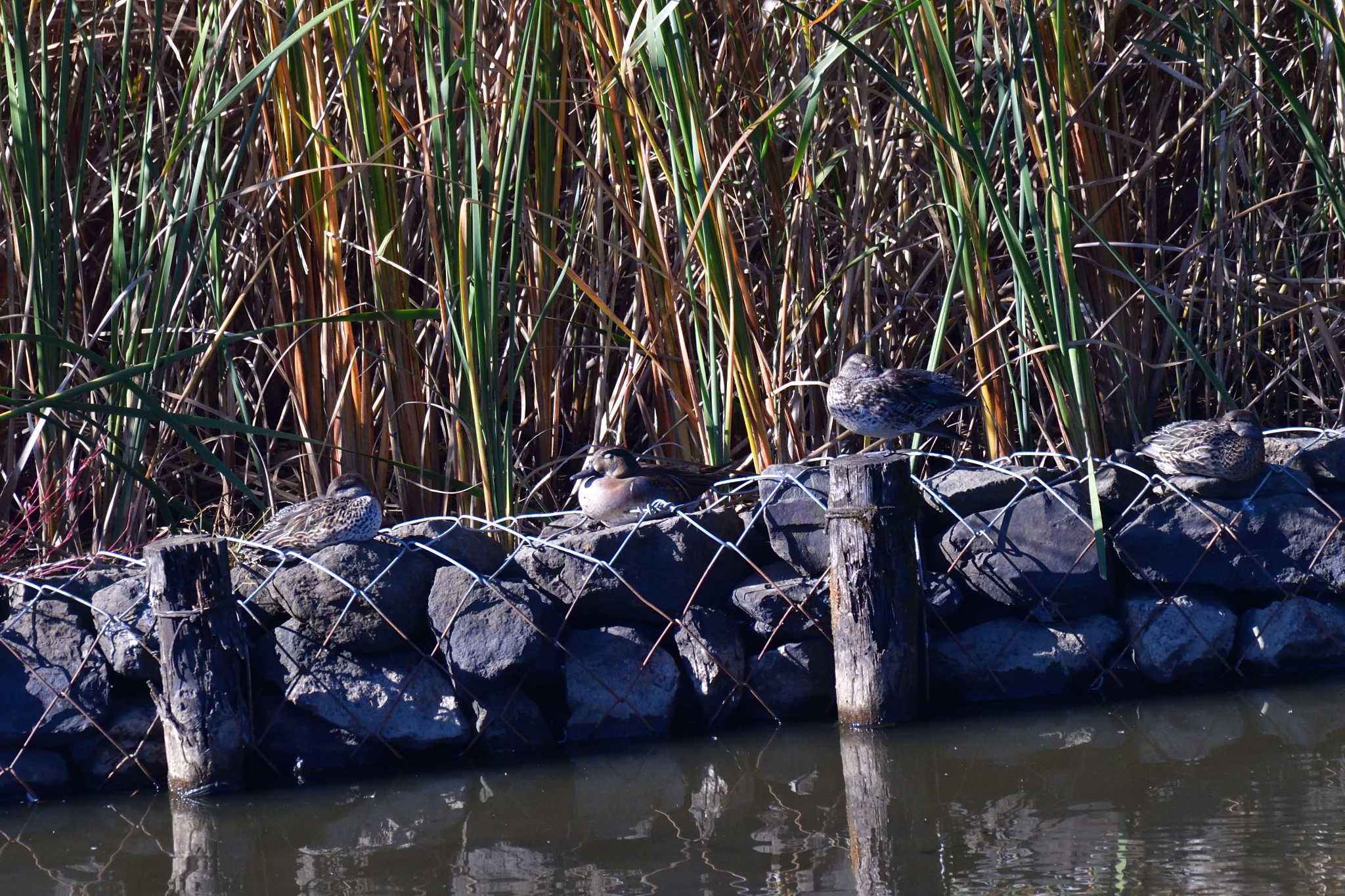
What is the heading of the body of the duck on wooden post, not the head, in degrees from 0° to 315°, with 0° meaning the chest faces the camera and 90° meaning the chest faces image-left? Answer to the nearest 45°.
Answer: approximately 90°

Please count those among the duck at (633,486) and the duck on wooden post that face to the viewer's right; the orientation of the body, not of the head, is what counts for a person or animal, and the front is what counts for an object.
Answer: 0

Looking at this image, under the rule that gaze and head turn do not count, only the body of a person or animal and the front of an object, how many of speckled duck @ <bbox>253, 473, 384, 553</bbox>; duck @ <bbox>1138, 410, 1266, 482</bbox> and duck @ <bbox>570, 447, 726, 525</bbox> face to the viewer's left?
1

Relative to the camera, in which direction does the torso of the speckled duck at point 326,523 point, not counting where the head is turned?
to the viewer's right

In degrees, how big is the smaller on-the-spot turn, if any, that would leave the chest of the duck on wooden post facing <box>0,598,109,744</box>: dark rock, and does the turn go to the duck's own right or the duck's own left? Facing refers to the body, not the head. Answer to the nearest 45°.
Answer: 0° — it already faces it

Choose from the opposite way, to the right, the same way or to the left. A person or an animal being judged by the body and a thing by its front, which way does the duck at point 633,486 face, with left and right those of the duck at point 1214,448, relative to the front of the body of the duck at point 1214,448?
the opposite way

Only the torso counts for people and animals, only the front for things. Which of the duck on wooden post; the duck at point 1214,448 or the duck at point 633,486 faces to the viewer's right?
the duck at point 1214,448

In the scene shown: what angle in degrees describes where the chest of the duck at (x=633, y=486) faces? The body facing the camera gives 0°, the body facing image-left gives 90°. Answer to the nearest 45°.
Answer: approximately 90°

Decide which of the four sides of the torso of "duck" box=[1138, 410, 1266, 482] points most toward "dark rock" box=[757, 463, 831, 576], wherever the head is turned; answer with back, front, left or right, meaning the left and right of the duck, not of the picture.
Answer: back

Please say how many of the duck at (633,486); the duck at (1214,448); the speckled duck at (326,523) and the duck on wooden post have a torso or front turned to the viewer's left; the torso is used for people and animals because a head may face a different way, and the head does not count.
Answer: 2

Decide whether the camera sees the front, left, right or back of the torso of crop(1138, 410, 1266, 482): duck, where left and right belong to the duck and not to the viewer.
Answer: right

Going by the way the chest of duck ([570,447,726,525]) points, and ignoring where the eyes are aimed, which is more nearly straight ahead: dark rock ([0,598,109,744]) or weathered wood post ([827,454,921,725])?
the dark rock
